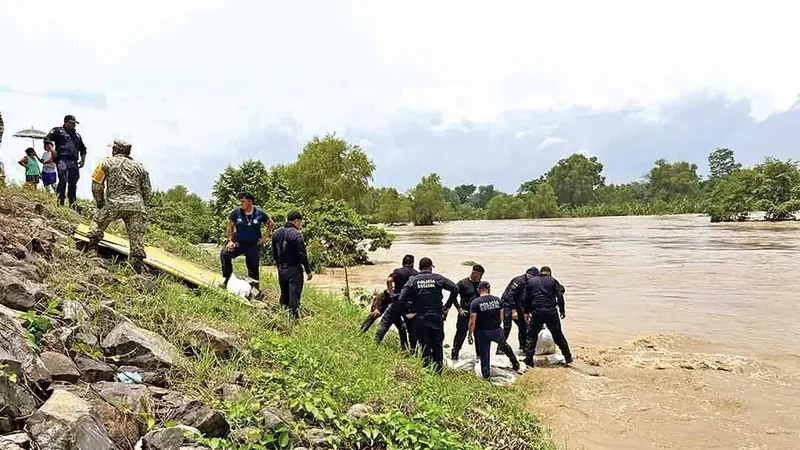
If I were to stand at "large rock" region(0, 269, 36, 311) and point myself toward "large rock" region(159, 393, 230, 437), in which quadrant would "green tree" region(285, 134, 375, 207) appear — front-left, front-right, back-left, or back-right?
back-left

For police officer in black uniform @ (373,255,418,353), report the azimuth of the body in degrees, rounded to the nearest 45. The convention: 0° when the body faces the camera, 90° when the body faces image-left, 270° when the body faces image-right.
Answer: approximately 225°

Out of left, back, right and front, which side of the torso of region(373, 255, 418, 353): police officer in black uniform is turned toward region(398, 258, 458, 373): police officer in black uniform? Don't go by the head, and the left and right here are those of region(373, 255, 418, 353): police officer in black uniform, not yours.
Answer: back

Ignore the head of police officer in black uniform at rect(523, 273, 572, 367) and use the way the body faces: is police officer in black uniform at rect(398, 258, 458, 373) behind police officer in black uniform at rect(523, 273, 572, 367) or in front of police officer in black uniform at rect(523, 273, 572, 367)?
behind

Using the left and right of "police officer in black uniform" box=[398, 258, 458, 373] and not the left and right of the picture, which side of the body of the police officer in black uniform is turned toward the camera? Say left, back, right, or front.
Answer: back

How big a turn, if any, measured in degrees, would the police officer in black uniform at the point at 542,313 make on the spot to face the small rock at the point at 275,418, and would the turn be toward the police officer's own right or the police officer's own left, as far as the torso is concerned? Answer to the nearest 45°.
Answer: approximately 180°

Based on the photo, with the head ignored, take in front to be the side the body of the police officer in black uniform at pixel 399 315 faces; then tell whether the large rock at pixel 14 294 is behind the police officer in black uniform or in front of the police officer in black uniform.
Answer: behind

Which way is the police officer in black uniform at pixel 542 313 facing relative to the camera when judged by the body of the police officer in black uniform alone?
away from the camera
